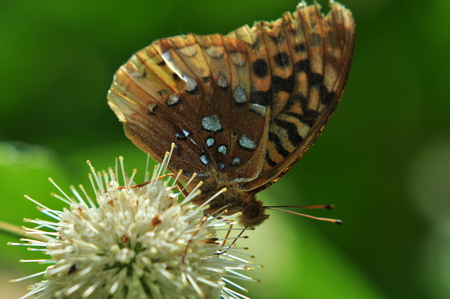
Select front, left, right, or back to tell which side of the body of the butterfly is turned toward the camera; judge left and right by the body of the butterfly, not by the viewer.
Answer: right
